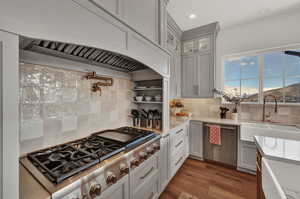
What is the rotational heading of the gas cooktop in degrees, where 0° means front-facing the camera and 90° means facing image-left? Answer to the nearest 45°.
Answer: approximately 315°

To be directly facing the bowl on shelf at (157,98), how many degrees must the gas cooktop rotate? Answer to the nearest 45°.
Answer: approximately 90° to its left

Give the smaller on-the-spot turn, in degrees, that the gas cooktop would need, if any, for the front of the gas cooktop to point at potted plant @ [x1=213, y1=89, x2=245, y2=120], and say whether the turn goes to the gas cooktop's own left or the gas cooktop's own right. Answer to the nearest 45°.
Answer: approximately 45° to the gas cooktop's own left

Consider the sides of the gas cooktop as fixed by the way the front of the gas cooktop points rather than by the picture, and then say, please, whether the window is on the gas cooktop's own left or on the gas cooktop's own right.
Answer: on the gas cooktop's own left

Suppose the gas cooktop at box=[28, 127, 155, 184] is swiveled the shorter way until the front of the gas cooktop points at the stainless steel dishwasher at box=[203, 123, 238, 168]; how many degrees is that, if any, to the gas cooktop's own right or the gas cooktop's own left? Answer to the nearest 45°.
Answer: approximately 45° to the gas cooktop's own left

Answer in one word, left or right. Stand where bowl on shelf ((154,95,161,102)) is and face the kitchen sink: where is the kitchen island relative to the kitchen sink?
right

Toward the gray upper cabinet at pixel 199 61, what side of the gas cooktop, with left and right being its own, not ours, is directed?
left

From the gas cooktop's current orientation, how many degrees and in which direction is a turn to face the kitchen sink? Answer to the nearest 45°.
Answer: approximately 45° to its left
